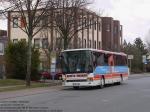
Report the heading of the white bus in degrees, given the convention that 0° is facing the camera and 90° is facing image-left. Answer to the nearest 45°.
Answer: approximately 45°

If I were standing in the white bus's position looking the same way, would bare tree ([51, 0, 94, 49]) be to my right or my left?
on my right
